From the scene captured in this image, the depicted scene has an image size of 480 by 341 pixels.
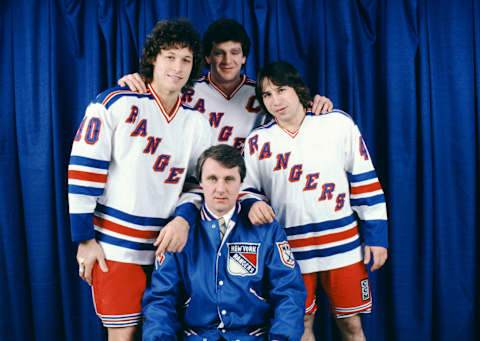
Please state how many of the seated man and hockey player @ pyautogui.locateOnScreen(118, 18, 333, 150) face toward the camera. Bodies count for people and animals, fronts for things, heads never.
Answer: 2

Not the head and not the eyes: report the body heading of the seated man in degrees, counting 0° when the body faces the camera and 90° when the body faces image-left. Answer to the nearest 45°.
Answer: approximately 0°

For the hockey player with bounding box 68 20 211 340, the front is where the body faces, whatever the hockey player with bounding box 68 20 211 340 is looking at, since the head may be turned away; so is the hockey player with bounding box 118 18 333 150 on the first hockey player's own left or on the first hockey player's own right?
on the first hockey player's own left

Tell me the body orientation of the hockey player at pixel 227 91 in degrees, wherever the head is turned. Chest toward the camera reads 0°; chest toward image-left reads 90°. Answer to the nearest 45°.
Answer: approximately 0°
